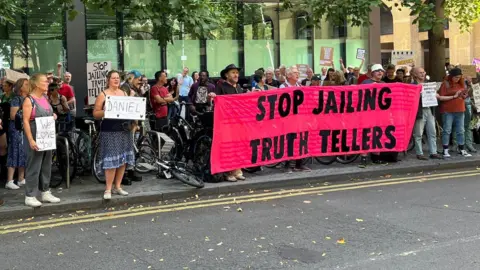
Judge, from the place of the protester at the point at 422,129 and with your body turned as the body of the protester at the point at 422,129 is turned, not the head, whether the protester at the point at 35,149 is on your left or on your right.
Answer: on your right

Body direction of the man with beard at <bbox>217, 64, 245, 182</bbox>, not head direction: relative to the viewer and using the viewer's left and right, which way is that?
facing the viewer and to the right of the viewer

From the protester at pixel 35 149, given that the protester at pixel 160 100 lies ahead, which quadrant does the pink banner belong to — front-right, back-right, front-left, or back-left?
front-right

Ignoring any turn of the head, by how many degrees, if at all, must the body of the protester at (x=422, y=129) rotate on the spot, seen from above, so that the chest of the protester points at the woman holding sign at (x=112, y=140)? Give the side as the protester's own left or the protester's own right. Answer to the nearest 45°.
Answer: approximately 90° to the protester's own right

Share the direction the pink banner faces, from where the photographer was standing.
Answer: facing the viewer

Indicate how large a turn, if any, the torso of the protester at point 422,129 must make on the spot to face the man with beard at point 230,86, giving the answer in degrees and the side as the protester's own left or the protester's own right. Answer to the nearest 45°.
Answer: approximately 90° to the protester's own right
